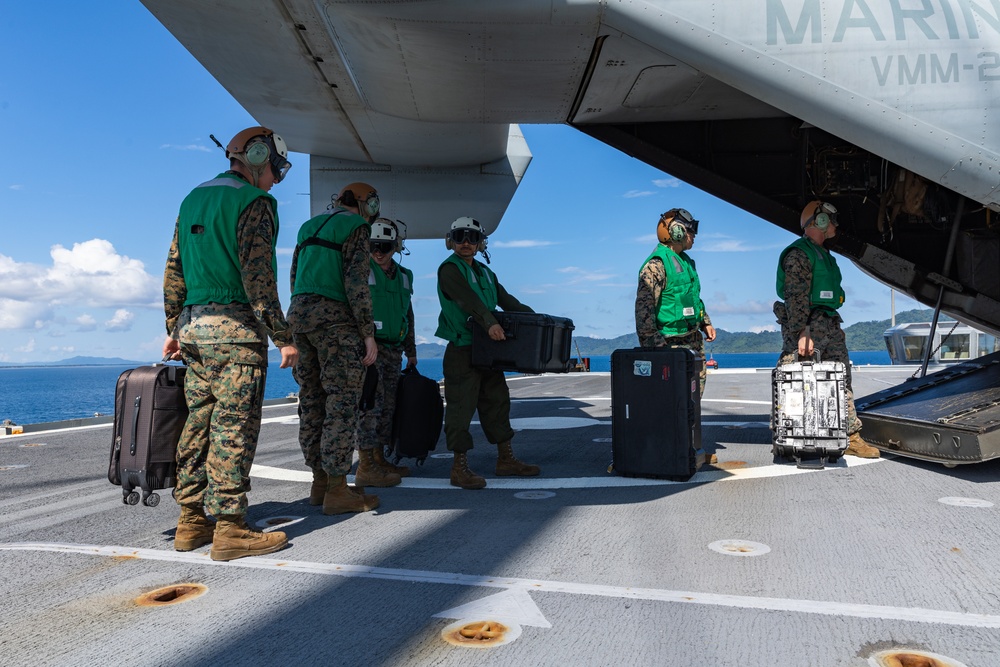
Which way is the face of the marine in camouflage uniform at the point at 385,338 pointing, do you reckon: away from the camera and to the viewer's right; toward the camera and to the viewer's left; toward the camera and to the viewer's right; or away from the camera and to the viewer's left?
toward the camera and to the viewer's left

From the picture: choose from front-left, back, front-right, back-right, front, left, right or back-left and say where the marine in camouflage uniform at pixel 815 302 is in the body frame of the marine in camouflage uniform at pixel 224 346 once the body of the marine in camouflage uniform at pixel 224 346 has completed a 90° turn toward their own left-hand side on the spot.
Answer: back-right

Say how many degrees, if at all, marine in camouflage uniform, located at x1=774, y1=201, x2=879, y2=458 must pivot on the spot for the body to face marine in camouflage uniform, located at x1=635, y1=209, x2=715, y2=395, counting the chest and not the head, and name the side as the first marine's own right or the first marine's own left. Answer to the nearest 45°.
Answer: approximately 135° to the first marine's own right

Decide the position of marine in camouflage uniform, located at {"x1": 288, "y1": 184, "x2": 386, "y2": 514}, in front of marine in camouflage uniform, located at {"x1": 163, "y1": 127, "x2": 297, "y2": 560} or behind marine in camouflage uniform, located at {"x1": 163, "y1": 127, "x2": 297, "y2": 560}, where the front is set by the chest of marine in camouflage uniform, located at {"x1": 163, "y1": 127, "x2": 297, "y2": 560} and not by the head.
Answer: in front

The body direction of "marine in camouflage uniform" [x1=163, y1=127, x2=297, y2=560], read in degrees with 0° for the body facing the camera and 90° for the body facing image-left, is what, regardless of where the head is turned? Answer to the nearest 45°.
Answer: approximately 225°

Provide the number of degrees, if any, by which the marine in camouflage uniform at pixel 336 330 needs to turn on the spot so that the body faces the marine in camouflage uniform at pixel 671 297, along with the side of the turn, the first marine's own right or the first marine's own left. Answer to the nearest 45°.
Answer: approximately 45° to the first marine's own right

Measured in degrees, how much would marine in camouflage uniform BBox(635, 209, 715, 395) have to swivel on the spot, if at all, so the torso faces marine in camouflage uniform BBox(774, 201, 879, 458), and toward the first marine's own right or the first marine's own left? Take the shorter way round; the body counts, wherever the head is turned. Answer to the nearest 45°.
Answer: approximately 45° to the first marine's own left

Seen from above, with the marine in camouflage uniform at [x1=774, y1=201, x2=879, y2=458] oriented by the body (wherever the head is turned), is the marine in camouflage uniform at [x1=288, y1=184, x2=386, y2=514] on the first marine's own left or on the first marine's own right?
on the first marine's own right
